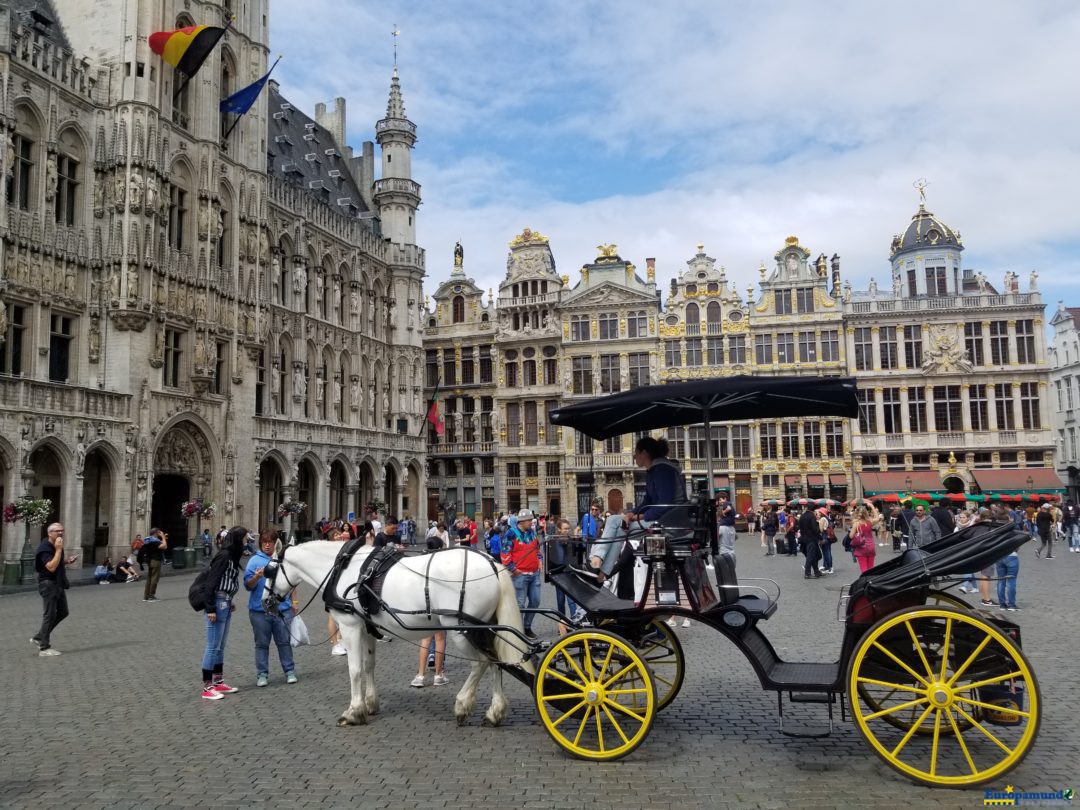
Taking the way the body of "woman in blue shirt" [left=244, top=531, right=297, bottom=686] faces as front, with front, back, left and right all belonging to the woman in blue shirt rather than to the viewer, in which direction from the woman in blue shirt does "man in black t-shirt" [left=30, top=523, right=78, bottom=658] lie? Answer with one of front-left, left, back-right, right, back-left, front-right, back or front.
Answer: back-right

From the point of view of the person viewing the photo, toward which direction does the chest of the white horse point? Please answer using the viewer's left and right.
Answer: facing to the left of the viewer

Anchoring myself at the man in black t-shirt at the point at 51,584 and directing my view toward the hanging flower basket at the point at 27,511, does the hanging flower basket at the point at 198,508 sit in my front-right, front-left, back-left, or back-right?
front-right

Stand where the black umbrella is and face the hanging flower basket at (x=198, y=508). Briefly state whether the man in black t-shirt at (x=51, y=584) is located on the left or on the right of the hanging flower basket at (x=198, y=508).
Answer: left

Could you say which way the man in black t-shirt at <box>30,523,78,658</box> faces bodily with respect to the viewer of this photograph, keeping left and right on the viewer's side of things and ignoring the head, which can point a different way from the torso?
facing to the right of the viewer

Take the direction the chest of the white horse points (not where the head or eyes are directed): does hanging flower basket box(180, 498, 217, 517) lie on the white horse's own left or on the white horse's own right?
on the white horse's own right

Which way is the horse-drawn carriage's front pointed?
to the viewer's left

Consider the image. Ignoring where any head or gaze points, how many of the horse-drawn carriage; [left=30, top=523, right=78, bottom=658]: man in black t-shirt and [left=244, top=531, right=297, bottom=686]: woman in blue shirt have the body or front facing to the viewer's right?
1

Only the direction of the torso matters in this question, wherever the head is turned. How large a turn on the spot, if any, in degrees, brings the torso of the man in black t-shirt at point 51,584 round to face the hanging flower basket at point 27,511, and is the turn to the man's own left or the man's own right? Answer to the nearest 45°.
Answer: approximately 90° to the man's own left
